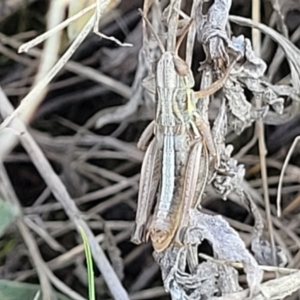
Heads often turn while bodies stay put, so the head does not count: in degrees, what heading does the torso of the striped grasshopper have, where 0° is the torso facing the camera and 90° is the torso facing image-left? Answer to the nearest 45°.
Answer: approximately 180°
